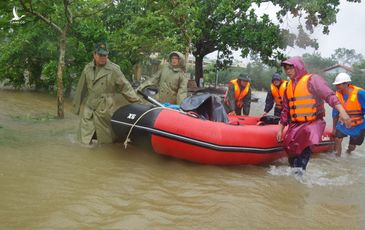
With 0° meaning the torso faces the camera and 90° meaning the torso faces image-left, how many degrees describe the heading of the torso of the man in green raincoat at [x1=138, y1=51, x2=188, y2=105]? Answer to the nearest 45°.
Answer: approximately 0°

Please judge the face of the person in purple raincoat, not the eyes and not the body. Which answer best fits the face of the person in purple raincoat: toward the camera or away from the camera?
toward the camera

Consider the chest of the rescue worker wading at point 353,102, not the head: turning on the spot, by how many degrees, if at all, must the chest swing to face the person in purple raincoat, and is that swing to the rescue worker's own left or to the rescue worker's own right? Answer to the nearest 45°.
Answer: approximately 45° to the rescue worker's own left

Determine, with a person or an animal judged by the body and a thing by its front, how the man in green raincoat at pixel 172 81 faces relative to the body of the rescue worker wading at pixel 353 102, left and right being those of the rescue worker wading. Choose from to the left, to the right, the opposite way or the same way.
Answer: to the left

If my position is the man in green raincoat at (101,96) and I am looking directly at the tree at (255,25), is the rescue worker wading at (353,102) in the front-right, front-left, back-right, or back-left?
front-right

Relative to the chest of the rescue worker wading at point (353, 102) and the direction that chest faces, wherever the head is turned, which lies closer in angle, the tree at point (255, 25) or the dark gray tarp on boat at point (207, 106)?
the dark gray tarp on boat

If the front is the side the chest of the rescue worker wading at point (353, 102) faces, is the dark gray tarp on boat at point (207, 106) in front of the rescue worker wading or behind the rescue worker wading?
in front

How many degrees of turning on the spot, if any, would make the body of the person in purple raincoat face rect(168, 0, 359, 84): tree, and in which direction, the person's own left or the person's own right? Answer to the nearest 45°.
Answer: approximately 135° to the person's own right

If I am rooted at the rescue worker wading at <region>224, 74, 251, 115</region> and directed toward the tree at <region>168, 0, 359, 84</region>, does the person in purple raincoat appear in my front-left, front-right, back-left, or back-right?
back-right

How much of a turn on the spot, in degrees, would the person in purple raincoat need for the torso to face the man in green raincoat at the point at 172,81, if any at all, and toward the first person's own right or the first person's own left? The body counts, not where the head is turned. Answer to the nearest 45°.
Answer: approximately 90° to the first person's own right

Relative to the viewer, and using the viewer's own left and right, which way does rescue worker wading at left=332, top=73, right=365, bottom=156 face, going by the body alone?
facing the viewer and to the left of the viewer

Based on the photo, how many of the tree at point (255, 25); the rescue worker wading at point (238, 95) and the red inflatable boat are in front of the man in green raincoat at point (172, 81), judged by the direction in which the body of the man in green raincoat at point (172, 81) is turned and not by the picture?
1

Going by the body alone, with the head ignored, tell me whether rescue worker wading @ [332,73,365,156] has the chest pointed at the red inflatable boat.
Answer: yes

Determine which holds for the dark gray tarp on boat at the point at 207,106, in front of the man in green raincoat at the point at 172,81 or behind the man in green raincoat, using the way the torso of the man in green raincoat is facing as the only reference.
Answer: in front

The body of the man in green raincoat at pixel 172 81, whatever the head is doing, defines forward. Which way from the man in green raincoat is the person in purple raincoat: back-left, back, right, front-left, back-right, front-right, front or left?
front-left

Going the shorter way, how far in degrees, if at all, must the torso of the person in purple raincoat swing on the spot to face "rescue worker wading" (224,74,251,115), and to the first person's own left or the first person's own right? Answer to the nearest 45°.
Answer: approximately 90° to the first person's own right
